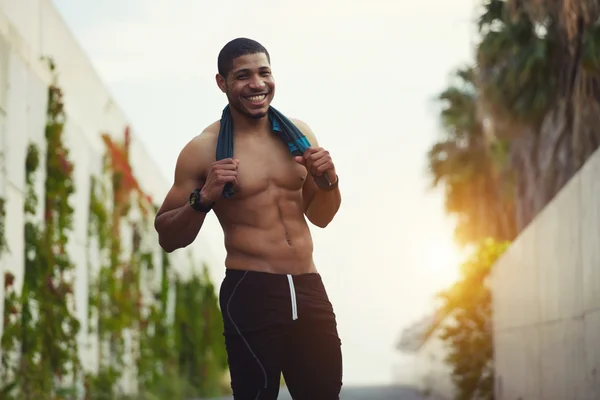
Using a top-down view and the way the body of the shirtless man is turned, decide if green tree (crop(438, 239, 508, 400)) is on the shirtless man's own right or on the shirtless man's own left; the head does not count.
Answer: on the shirtless man's own left

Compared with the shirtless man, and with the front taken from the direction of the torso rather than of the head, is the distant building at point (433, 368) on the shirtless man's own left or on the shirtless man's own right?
on the shirtless man's own left

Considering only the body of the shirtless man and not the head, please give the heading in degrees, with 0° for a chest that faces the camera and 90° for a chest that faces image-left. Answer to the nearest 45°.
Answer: approximately 315°

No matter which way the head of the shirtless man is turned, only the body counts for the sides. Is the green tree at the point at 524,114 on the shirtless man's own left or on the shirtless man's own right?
on the shirtless man's own left

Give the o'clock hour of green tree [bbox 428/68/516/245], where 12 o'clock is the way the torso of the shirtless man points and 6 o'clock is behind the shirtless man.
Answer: The green tree is roughly at 8 o'clock from the shirtless man.
